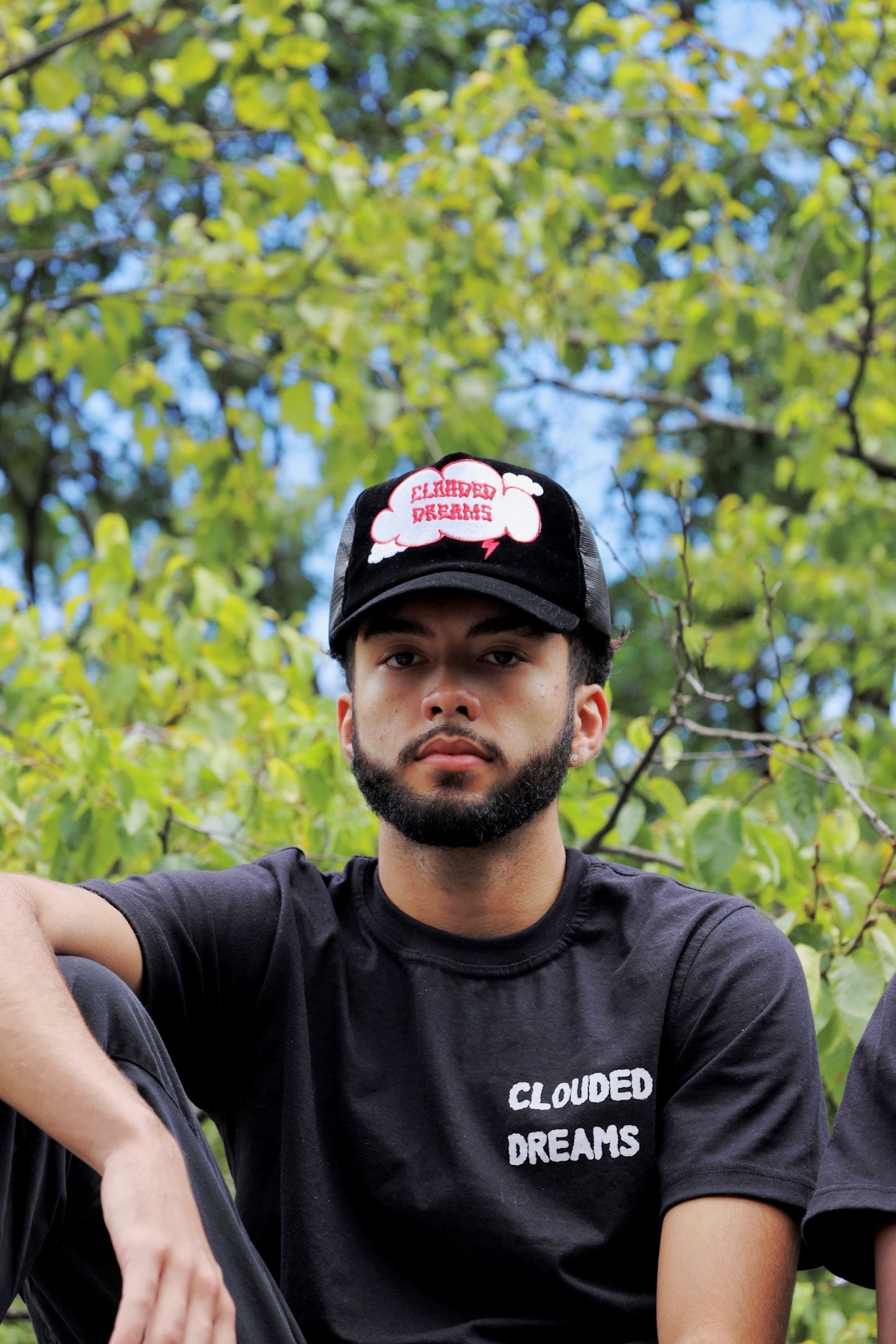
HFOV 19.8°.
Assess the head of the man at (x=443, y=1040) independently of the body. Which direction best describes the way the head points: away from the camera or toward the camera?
toward the camera

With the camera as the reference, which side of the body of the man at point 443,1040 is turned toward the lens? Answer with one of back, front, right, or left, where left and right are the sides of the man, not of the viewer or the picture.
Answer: front
